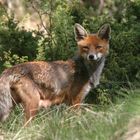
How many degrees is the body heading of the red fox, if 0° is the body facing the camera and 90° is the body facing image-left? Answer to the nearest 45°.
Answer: approximately 270°

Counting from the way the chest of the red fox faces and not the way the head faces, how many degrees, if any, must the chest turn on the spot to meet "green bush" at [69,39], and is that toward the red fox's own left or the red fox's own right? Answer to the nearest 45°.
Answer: approximately 90° to the red fox's own left
